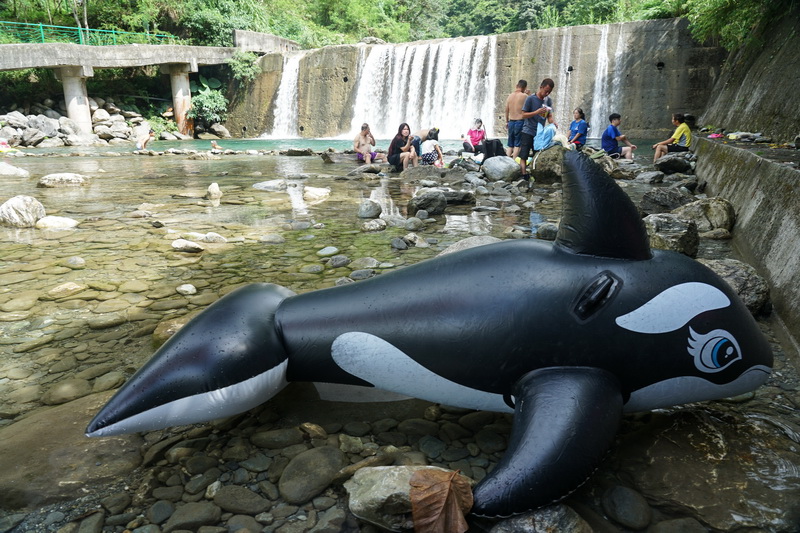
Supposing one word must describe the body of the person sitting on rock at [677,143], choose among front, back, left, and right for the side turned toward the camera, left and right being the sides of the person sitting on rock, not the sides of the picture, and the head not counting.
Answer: left

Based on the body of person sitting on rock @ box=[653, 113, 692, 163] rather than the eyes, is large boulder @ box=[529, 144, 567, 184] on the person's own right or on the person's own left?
on the person's own left

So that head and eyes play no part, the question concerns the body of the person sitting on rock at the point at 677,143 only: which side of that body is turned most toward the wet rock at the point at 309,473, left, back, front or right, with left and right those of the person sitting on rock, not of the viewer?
left

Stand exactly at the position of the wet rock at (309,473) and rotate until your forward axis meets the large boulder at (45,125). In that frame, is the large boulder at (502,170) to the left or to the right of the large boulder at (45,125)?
right

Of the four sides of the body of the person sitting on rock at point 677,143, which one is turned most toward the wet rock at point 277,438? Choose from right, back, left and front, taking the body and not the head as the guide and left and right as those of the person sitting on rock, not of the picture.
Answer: left

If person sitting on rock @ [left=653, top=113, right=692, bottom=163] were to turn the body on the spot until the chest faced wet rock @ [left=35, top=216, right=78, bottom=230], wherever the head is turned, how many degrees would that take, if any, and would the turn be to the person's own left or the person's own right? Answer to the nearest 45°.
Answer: approximately 45° to the person's own left

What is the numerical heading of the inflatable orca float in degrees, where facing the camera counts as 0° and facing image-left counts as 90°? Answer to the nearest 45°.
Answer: approximately 270°

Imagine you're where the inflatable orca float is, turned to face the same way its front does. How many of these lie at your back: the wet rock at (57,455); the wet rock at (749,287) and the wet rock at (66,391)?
2

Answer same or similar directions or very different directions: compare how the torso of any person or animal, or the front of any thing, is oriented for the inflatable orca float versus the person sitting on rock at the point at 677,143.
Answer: very different directions

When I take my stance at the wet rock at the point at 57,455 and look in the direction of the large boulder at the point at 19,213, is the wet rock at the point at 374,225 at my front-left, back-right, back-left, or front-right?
front-right

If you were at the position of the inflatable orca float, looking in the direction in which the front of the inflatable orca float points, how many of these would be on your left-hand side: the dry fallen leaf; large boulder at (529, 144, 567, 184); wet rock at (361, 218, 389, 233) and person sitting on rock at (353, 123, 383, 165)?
3

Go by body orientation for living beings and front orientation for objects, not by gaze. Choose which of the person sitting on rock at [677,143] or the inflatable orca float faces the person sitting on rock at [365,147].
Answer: the person sitting on rock at [677,143]

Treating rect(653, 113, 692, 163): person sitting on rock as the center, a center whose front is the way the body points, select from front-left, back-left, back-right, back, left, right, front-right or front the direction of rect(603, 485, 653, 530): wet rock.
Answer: left

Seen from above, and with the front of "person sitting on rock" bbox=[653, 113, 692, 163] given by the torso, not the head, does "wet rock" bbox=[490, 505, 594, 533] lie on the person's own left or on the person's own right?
on the person's own left

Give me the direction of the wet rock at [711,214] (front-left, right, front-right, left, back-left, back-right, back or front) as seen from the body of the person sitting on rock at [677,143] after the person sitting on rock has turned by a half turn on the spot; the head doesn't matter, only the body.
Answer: right

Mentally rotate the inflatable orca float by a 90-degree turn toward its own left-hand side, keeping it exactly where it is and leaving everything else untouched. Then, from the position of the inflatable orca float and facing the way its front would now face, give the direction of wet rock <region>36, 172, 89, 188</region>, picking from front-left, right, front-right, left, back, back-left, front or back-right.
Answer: front-left

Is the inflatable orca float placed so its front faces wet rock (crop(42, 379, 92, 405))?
no

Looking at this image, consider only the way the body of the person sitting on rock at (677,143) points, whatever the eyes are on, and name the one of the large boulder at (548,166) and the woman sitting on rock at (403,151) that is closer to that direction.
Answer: the woman sitting on rock

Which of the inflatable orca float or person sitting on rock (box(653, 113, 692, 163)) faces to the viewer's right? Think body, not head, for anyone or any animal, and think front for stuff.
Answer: the inflatable orca float

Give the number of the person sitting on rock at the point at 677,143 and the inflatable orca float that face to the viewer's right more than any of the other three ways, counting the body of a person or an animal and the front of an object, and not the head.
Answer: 1

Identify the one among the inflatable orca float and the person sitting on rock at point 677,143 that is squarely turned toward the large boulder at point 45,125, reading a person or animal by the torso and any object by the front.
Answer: the person sitting on rock

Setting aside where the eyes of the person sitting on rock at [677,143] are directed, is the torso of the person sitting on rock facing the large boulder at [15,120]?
yes
